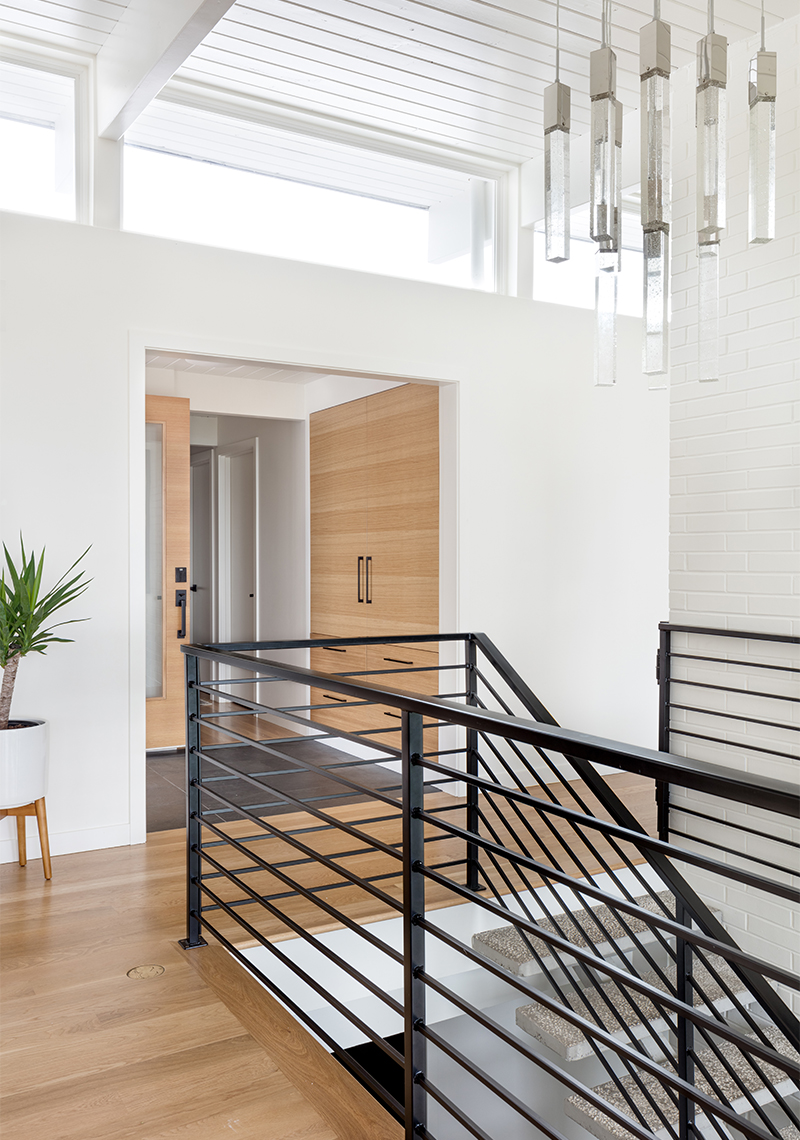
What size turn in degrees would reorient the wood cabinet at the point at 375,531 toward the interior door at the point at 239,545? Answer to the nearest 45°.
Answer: approximately 90° to its right

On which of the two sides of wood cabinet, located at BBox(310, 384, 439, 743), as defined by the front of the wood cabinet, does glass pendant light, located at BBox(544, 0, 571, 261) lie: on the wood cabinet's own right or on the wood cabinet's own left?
on the wood cabinet's own left

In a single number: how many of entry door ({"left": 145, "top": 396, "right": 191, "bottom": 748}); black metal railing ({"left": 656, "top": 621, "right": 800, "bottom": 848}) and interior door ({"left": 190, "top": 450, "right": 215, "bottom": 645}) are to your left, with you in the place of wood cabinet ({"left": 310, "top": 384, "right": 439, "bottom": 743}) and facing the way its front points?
1

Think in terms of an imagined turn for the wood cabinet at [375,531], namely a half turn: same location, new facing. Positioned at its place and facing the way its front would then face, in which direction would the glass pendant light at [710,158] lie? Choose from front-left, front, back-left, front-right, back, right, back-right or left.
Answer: back-right

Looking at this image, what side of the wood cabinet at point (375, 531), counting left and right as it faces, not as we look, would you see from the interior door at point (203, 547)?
right

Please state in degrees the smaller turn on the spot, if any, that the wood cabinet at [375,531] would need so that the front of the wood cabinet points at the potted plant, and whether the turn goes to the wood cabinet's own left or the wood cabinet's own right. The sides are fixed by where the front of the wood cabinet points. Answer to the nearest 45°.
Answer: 0° — it already faces it

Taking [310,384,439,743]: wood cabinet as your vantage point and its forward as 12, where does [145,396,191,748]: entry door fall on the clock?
The entry door is roughly at 2 o'clock from the wood cabinet.

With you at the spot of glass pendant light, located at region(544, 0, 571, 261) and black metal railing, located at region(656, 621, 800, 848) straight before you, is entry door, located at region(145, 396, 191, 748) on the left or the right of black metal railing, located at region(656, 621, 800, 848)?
left

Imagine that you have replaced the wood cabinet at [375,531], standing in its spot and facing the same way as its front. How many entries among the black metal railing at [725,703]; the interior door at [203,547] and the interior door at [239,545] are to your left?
1

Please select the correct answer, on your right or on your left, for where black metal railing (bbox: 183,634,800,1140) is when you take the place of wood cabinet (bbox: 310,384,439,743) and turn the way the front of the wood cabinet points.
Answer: on your left

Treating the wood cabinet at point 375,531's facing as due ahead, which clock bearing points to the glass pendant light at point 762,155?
The glass pendant light is roughly at 10 o'clock from the wood cabinet.

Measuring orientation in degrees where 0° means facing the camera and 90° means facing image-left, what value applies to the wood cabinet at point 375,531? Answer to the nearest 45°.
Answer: approximately 45°

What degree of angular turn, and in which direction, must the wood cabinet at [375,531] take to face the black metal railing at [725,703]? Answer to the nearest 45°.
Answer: approximately 90° to its left
